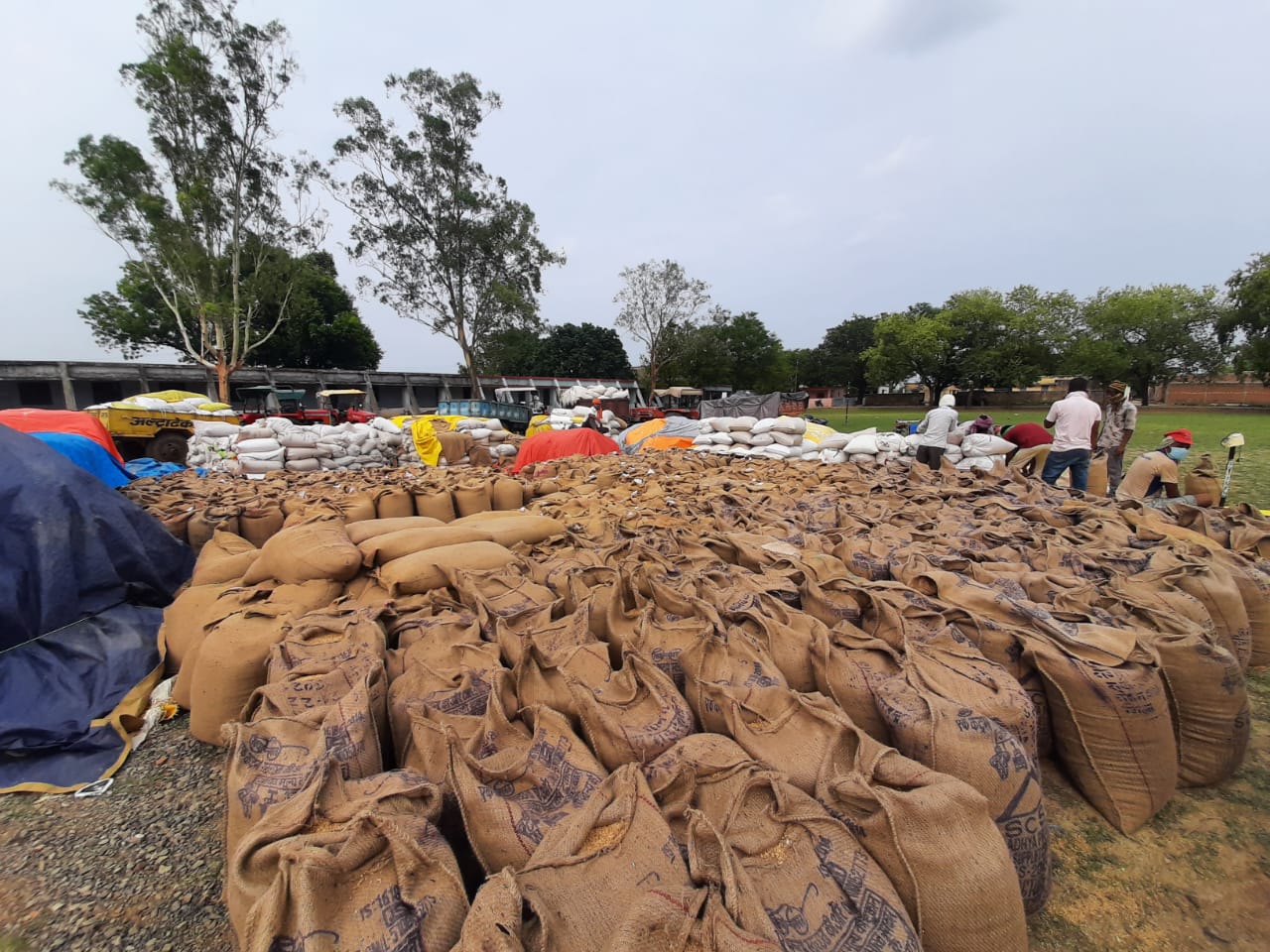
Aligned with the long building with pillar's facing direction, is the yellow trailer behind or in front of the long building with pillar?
in front

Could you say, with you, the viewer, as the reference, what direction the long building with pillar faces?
facing the viewer and to the right of the viewer

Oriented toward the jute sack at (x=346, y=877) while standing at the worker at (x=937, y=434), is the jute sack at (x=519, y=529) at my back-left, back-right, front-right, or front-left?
front-right

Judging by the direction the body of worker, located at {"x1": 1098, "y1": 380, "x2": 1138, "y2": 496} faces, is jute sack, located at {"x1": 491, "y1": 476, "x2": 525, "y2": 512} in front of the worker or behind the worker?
in front

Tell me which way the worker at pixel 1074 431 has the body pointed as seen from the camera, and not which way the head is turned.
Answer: away from the camera

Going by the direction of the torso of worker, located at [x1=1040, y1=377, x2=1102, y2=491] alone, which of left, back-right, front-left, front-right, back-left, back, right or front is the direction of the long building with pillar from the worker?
left

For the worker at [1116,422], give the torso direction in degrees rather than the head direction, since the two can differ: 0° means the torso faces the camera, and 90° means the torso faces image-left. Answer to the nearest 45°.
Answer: approximately 45°

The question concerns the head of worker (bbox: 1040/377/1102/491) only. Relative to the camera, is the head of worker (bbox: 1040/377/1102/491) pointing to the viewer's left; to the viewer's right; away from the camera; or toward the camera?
away from the camera
